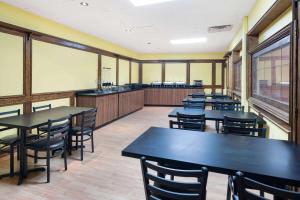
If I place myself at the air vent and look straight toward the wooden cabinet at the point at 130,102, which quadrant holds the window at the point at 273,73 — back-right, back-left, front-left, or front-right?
back-left

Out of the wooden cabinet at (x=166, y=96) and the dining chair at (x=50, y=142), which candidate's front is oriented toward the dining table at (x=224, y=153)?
the wooden cabinet

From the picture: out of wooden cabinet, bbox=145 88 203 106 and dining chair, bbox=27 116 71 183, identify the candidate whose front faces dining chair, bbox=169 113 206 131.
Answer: the wooden cabinet

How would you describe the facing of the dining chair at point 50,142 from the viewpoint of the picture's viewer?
facing away from the viewer and to the left of the viewer

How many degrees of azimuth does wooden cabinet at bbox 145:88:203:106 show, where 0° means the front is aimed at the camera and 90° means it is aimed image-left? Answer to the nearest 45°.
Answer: approximately 0°

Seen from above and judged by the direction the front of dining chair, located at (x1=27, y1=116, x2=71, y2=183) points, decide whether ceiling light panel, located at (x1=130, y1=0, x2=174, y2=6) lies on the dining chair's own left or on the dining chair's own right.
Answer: on the dining chair's own right

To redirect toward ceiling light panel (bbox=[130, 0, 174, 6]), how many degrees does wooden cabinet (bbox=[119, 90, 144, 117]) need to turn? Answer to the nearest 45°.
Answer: approximately 45° to its right

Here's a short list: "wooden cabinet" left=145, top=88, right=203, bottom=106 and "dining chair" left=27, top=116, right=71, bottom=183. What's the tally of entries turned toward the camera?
1
